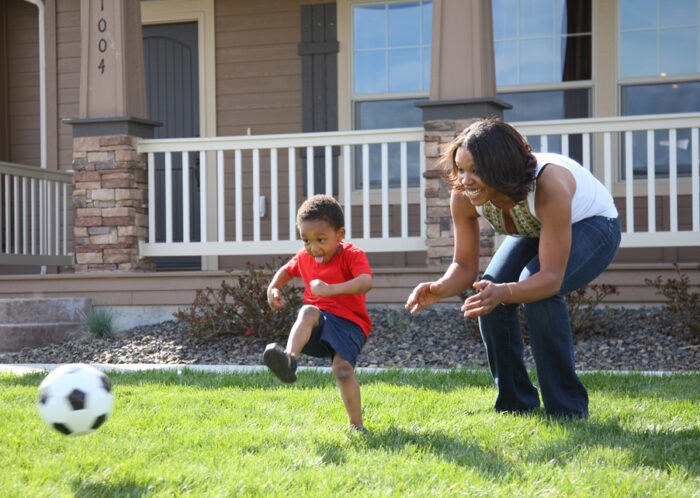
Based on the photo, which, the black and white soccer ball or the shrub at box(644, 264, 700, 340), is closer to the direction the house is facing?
the black and white soccer ball

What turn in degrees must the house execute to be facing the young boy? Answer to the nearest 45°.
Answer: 0° — it already faces them

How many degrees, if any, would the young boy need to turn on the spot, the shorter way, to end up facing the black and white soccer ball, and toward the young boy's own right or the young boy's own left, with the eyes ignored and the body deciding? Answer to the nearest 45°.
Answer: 0° — they already face it

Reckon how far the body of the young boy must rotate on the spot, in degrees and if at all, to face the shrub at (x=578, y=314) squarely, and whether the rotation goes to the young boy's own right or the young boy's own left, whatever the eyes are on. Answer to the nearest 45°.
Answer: approximately 180°

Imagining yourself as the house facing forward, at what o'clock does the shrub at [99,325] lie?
The shrub is roughly at 2 o'clock from the house.

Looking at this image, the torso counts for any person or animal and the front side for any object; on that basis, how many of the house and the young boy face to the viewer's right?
0

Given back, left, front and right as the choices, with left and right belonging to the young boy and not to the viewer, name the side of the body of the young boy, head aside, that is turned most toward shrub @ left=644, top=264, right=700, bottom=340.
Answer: back

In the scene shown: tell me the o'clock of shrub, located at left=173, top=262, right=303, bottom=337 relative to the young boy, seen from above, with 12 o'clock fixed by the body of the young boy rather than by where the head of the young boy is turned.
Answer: The shrub is roughly at 4 o'clock from the young boy.

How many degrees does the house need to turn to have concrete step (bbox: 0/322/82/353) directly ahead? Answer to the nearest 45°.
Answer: approximately 45° to its right

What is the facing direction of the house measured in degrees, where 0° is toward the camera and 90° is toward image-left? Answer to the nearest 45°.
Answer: approximately 0°
